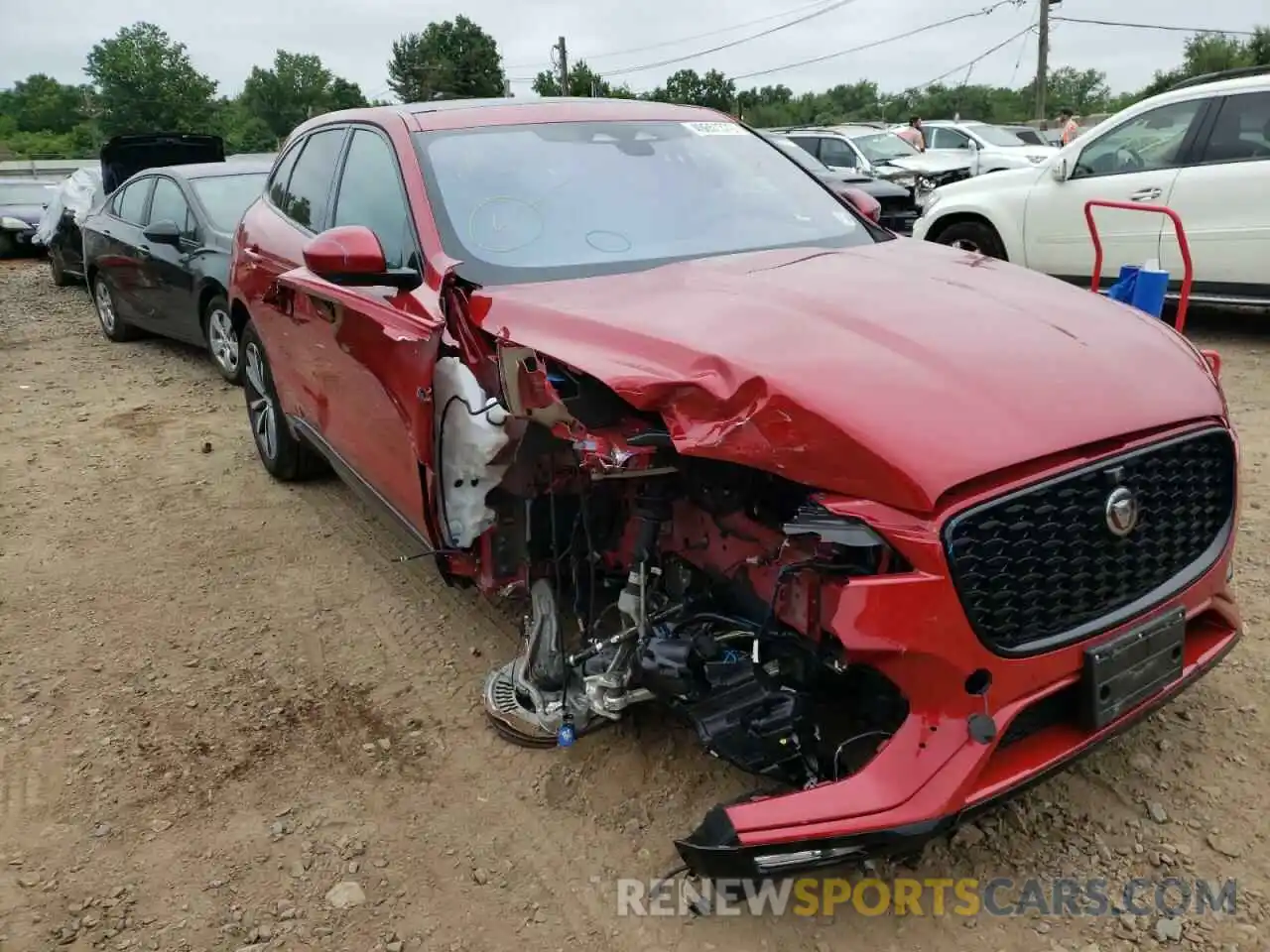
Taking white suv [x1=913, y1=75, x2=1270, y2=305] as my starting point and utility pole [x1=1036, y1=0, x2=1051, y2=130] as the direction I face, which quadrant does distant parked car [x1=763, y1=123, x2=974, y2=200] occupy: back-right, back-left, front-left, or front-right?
front-left

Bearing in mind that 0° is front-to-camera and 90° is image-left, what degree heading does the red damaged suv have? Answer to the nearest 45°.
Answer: approximately 315°

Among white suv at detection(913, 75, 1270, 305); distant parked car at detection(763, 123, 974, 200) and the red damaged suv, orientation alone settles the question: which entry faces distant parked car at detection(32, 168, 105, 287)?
the white suv

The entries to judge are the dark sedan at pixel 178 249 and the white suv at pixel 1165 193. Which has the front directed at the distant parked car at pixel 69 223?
the white suv

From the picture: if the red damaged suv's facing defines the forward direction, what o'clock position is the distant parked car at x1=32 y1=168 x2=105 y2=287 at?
The distant parked car is roughly at 6 o'clock from the red damaged suv.

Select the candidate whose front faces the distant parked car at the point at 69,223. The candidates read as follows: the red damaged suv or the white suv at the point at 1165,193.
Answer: the white suv

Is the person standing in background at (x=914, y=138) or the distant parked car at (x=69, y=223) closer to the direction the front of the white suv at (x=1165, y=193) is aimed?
the distant parked car

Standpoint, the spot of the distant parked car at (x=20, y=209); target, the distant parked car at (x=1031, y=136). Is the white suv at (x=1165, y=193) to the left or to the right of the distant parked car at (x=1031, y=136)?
right

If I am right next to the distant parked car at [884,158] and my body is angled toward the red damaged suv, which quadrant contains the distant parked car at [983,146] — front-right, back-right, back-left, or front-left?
back-left

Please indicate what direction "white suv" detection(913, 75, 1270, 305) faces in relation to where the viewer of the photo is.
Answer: facing to the left of the viewer

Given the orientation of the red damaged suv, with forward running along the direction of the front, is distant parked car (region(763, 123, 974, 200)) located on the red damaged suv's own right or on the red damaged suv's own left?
on the red damaged suv's own left
